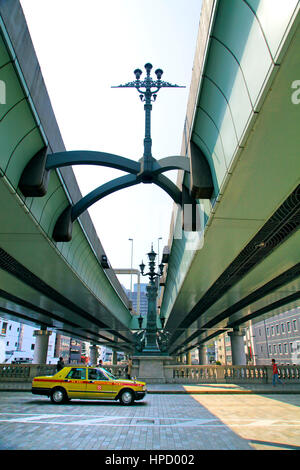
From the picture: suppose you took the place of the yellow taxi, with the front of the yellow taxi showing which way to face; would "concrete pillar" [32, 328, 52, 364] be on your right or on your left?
on your left

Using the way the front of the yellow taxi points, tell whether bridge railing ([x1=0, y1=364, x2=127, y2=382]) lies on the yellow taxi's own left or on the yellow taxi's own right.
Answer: on the yellow taxi's own left

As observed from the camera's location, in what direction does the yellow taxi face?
facing to the right of the viewer

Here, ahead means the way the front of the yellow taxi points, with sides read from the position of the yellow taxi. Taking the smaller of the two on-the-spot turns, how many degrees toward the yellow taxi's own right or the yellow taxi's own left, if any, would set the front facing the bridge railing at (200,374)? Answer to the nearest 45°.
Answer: approximately 45° to the yellow taxi's own left

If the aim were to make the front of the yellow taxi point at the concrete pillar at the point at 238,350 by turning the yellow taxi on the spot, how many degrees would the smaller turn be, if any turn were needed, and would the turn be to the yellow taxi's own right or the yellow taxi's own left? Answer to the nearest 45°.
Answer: approximately 45° to the yellow taxi's own left

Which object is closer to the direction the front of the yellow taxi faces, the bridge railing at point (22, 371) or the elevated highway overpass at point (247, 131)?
the elevated highway overpass
